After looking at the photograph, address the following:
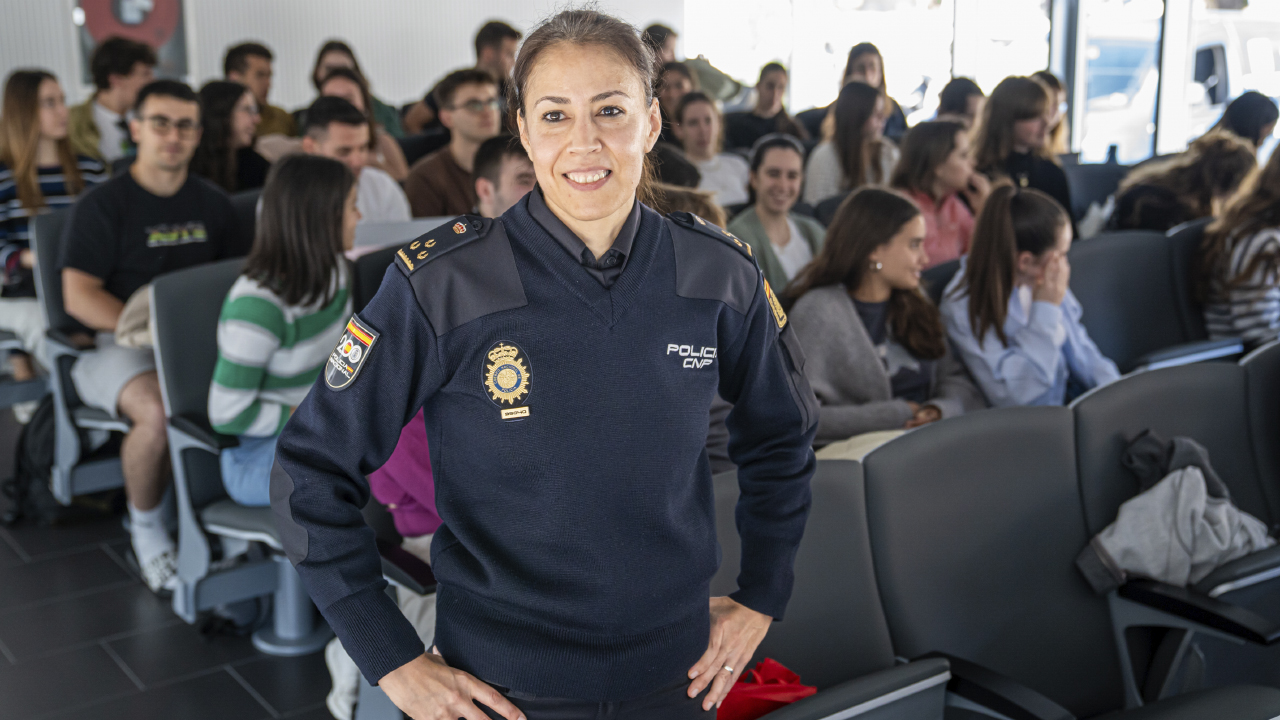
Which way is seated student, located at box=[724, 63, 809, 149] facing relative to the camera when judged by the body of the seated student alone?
toward the camera

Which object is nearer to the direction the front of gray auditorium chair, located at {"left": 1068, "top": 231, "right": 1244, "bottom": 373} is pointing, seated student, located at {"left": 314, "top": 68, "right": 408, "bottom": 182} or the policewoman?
the policewoman

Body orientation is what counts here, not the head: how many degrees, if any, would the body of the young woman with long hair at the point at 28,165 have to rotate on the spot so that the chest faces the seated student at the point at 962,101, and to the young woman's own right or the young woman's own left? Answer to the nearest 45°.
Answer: approximately 45° to the young woman's own left

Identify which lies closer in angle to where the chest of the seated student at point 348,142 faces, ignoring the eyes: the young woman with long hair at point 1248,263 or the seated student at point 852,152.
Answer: the young woman with long hair

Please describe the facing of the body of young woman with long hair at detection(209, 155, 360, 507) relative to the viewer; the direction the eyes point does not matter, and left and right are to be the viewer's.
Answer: facing to the right of the viewer

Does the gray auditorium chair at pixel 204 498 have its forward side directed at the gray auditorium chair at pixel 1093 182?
no

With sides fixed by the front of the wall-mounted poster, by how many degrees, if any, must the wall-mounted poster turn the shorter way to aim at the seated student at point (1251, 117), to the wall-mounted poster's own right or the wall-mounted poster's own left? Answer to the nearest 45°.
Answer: approximately 45° to the wall-mounted poster's own left

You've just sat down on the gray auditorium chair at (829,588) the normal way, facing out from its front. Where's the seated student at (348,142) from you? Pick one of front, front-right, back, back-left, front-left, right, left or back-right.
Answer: back

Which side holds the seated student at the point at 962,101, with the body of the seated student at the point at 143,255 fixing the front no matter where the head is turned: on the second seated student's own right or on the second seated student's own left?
on the second seated student's own left

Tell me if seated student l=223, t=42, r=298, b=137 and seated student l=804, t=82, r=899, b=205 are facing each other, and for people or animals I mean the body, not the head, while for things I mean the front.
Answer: no

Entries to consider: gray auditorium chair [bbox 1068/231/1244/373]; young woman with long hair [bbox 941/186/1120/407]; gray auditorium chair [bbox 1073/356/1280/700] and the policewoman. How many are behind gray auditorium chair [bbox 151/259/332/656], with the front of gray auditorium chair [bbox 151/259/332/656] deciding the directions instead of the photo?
0

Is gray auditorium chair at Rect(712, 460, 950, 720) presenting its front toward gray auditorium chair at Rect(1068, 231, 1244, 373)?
no

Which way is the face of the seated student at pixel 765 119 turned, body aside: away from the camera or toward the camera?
toward the camera

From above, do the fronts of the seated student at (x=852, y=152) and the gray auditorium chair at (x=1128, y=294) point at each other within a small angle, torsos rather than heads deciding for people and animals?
no

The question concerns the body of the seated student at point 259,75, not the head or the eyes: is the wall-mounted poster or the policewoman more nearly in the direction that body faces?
the policewoman
